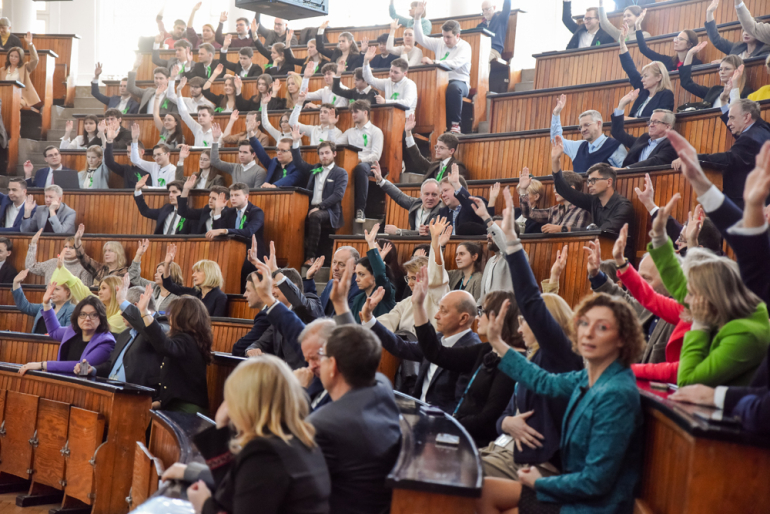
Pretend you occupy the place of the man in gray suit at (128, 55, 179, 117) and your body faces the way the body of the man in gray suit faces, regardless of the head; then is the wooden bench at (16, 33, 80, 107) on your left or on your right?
on your right

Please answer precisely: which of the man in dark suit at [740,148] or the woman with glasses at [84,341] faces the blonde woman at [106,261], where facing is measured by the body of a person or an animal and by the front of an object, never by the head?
the man in dark suit

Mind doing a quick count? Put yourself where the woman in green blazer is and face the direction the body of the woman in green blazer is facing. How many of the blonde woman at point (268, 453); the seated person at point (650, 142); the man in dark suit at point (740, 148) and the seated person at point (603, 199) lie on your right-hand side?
3

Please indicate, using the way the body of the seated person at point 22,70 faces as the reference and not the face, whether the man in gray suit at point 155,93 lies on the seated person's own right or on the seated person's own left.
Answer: on the seated person's own left

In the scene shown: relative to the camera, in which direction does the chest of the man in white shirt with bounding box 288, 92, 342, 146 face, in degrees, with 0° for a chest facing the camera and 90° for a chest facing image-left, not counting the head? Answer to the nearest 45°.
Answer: approximately 45°

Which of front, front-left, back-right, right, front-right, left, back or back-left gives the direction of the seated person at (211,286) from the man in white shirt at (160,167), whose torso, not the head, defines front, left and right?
front-left

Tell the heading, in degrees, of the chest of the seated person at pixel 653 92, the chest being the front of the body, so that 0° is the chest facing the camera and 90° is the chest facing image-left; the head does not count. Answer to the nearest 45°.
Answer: approximately 45°

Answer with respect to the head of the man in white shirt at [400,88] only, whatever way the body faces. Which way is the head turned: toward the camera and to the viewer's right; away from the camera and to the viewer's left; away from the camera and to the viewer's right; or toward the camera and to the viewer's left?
toward the camera and to the viewer's left

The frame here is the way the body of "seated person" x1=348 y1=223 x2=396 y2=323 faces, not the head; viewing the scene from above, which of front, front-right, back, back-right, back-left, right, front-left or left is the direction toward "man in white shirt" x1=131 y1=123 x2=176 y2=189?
right

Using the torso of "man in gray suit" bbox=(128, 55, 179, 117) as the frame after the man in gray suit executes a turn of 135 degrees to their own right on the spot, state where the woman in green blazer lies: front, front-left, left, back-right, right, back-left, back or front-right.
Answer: back

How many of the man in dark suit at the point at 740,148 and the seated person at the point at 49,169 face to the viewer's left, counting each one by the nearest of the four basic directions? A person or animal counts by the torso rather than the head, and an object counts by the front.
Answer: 1

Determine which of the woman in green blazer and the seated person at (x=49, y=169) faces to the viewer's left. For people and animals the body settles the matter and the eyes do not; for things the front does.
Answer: the woman in green blazer

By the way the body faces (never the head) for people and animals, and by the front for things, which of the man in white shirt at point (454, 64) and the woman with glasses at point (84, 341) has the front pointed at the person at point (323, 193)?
the man in white shirt
